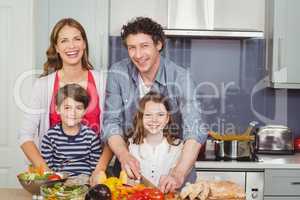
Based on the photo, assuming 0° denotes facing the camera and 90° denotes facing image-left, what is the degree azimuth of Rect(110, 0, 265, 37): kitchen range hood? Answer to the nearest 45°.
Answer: approximately 0°

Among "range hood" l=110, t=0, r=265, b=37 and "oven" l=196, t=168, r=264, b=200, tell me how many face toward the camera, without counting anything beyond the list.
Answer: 2

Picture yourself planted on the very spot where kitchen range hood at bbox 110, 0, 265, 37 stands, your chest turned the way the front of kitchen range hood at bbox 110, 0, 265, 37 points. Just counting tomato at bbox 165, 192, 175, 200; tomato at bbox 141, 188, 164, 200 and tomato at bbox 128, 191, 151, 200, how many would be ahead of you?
3

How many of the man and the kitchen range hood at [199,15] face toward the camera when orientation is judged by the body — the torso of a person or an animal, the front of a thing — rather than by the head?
2
